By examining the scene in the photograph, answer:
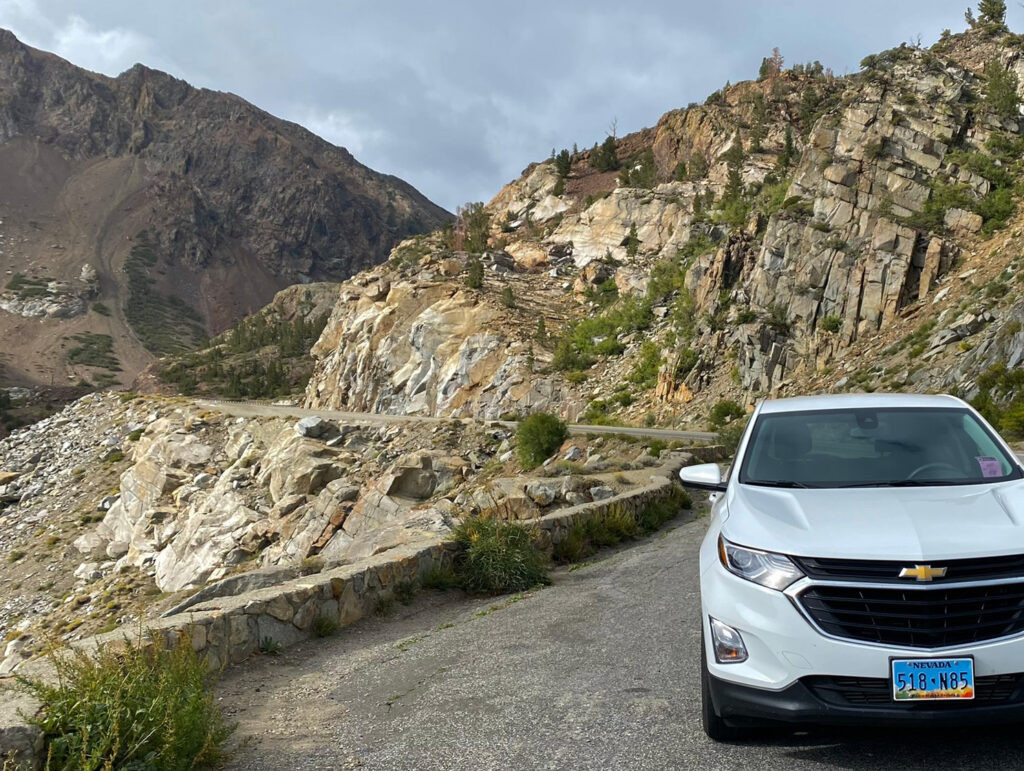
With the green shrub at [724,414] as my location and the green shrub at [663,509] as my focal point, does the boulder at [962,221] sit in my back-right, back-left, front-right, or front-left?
back-left

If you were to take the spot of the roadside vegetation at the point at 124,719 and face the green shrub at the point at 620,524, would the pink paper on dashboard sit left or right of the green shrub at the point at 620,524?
right

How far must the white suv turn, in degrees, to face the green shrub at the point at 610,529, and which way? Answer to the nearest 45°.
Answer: approximately 135° to its right

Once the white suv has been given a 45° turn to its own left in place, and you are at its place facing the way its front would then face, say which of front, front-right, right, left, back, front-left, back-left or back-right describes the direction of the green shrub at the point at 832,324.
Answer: back-left

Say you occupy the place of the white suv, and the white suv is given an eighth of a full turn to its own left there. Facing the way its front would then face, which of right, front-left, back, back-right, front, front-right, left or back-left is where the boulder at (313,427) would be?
back

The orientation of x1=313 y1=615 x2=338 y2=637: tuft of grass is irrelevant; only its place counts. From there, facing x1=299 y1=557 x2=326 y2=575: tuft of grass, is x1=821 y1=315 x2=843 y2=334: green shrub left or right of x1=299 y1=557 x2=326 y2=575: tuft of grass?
right

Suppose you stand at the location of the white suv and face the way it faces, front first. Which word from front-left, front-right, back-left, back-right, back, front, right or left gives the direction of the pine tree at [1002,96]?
back

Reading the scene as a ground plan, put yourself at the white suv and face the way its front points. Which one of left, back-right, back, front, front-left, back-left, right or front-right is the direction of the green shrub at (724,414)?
back

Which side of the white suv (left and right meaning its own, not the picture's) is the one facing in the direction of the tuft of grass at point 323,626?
right

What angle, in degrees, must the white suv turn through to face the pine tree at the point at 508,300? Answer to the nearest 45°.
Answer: approximately 135° to its right

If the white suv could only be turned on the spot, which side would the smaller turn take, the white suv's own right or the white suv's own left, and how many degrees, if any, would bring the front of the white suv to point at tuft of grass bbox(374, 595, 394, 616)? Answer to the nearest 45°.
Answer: approximately 135° to the white suv's own right

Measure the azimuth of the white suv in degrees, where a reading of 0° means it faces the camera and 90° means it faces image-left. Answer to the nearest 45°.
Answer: approximately 0°

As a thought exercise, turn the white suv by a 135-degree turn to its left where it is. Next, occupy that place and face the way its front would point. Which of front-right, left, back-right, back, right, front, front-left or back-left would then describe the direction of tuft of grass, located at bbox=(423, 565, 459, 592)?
left

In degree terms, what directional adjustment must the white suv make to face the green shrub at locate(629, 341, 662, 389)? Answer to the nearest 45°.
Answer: approximately 180°

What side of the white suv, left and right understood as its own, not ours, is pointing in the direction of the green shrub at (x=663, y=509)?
back

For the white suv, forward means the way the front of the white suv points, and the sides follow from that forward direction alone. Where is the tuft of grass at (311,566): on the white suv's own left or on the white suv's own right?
on the white suv's own right
